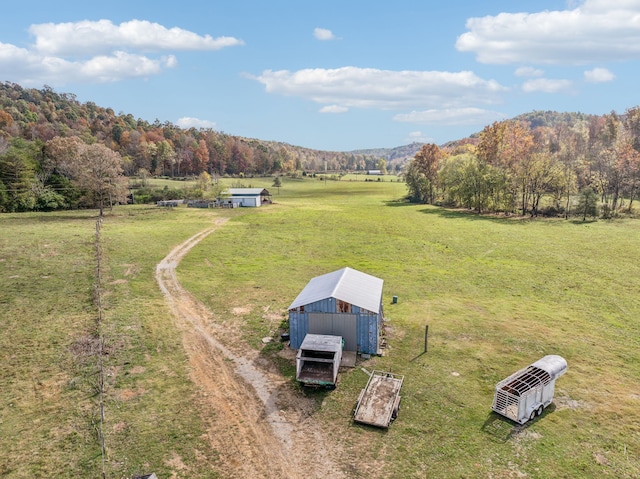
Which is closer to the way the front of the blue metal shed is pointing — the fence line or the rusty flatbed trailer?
the rusty flatbed trailer

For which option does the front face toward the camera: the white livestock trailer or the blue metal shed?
the blue metal shed

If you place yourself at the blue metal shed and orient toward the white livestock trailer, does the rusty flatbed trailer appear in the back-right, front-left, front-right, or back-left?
front-right

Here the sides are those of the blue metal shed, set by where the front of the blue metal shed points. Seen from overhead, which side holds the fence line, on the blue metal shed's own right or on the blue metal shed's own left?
on the blue metal shed's own right

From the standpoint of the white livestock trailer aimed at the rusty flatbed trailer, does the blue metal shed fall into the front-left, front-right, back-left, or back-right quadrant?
front-right

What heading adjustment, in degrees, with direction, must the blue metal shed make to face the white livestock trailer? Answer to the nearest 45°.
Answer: approximately 45° to its left

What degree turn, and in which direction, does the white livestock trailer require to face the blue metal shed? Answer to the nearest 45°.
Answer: approximately 135° to its left

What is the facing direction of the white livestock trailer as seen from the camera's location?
facing away from the viewer and to the right of the viewer

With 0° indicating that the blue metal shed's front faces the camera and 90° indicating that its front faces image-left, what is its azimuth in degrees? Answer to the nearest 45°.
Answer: approximately 0°

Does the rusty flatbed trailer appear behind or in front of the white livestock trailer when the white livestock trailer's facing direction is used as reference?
behind

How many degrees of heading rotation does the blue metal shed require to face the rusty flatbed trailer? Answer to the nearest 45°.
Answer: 0° — it already faces it
